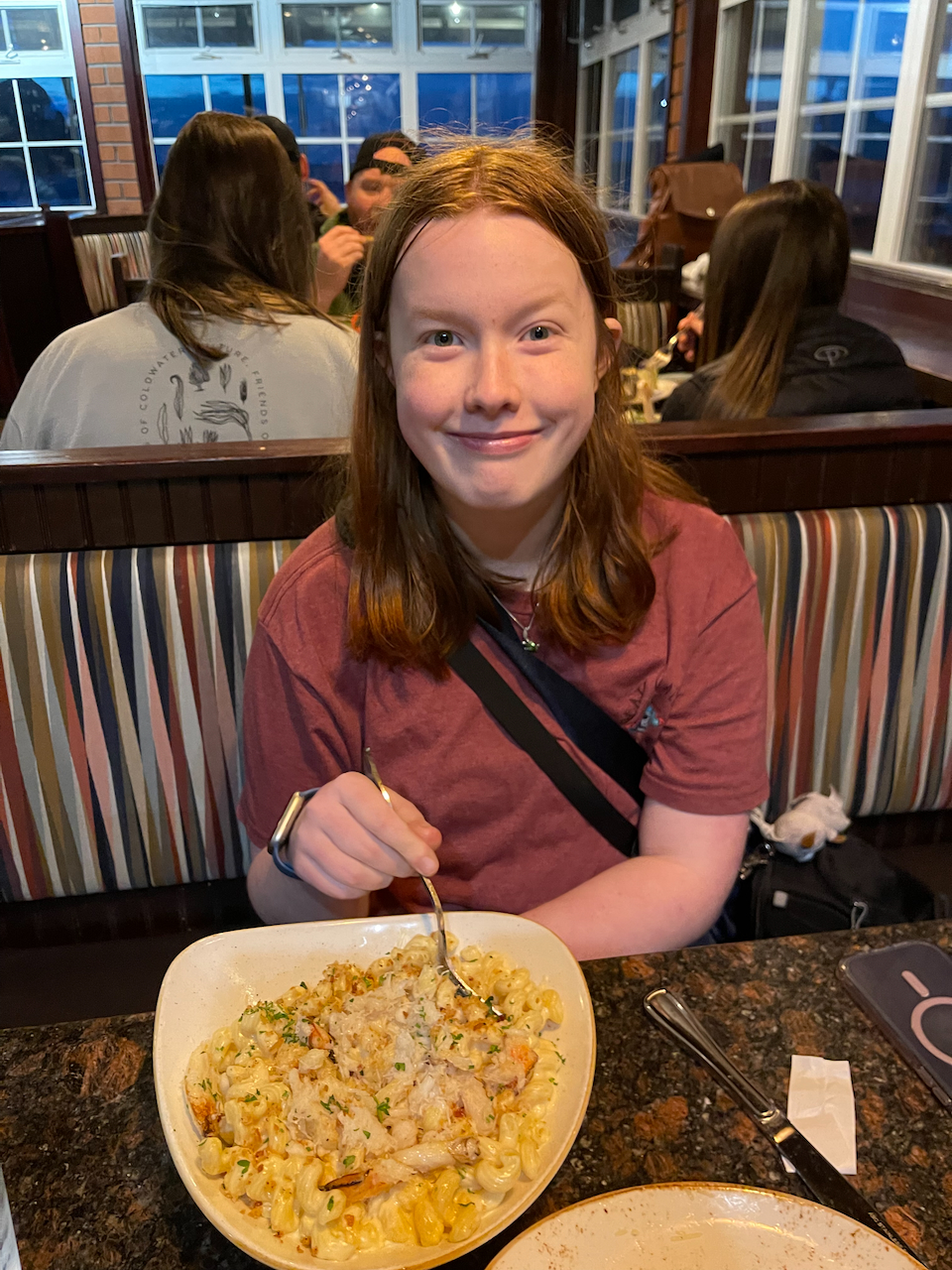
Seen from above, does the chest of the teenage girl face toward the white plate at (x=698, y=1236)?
yes

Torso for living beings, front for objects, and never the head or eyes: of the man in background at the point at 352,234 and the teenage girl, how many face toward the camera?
2

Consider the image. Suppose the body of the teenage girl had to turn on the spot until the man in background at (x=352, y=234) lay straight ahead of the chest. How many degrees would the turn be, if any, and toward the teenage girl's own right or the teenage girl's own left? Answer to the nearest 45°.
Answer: approximately 180°

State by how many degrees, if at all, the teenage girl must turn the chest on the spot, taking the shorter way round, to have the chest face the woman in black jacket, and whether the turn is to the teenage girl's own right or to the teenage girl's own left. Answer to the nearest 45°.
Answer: approximately 135° to the teenage girl's own left

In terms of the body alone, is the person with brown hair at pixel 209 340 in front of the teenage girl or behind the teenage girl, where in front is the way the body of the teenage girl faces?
behind

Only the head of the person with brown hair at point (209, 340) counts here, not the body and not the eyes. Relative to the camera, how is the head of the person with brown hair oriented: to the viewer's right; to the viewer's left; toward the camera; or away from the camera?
away from the camera

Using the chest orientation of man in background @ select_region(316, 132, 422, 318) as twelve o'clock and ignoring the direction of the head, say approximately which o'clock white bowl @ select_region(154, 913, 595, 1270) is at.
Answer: The white bowl is roughly at 12 o'clock from the man in background.
